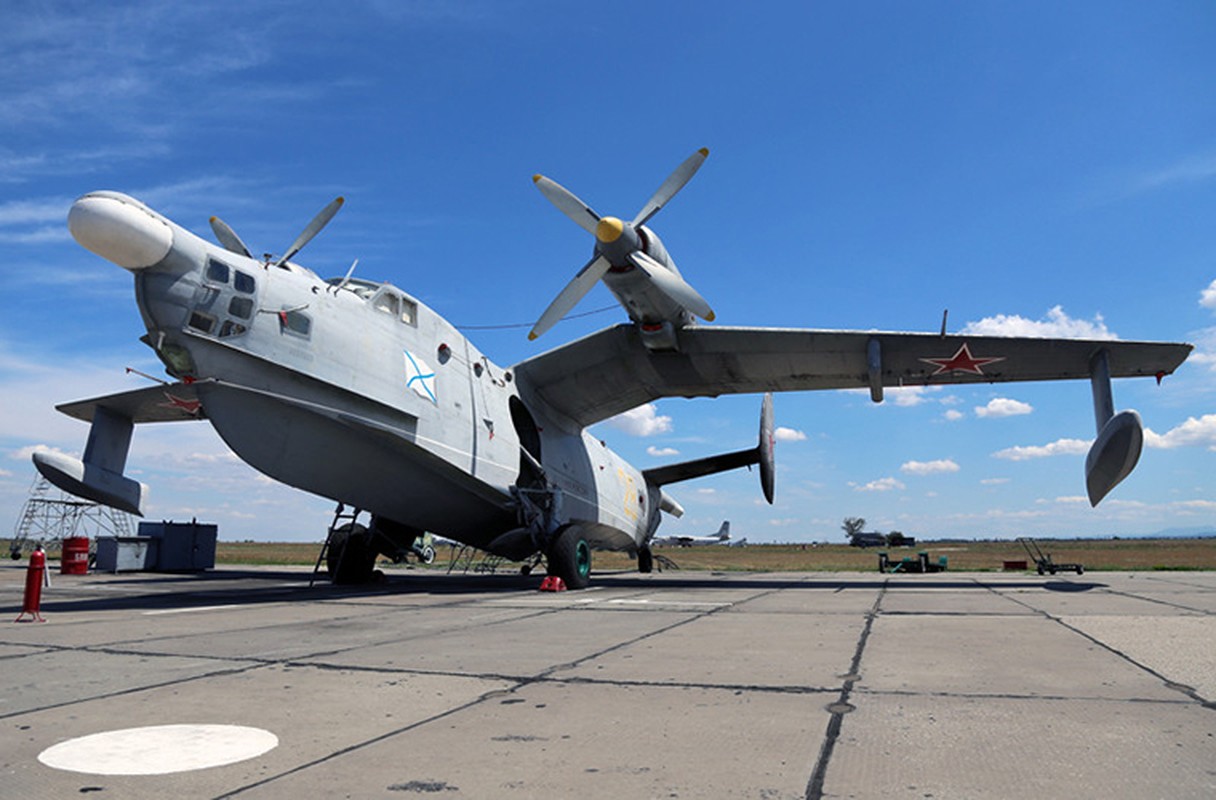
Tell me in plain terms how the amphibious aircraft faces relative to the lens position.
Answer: facing the viewer and to the left of the viewer

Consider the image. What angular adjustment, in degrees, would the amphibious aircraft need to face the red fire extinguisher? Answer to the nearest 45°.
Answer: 0° — it already faces it
